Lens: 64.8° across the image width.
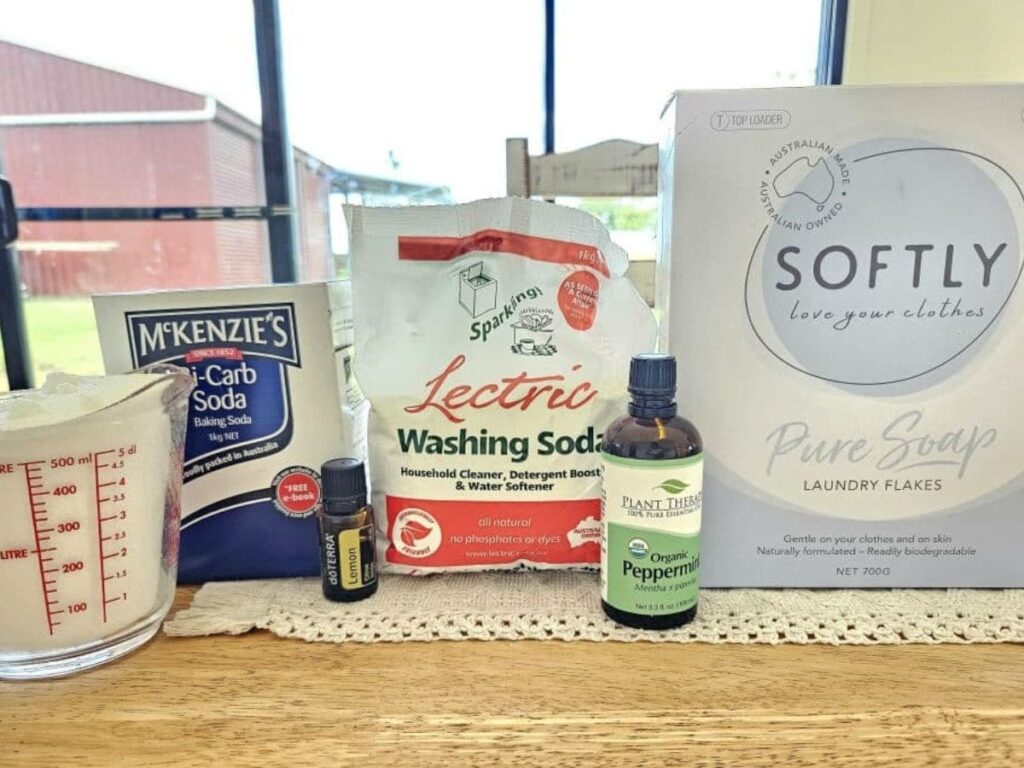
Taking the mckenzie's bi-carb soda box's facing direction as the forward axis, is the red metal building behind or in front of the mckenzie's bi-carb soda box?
behind

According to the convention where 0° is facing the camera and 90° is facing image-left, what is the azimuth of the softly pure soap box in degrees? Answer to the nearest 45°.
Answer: approximately 0°

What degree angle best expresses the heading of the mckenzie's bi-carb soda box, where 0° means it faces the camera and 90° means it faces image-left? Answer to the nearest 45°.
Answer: approximately 0°
